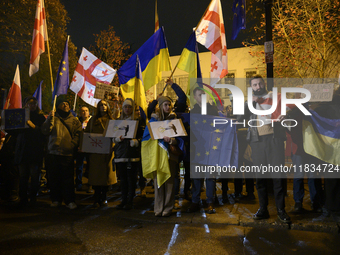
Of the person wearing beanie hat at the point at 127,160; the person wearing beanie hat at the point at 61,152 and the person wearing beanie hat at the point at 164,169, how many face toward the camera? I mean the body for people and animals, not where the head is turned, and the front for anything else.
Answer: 3

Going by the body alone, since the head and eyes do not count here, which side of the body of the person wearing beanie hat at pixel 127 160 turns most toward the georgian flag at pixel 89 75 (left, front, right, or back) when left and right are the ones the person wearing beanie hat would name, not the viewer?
back

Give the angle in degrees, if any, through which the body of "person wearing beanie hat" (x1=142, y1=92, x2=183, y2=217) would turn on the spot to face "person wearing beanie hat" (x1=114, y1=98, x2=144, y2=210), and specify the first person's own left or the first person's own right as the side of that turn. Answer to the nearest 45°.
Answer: approximately 135° to the first person's own right

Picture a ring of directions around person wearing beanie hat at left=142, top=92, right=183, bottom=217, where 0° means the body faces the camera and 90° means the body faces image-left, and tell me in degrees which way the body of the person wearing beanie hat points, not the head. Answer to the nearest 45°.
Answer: approximately 0°

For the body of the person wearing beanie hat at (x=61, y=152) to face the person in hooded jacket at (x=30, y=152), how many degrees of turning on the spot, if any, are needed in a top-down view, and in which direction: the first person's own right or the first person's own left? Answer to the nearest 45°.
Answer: approximately 135° to the first person's own right

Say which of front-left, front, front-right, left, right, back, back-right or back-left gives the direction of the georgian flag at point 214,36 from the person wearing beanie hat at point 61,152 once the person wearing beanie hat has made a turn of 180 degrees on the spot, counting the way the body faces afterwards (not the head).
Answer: right

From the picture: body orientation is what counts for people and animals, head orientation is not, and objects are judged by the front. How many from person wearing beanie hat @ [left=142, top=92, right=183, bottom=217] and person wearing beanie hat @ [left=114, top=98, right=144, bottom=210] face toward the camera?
2

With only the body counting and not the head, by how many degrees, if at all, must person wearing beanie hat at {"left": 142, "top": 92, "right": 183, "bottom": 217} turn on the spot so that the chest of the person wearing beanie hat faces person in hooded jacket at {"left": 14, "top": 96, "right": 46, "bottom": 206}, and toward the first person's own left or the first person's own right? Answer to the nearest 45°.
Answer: approximately 90° to the first person's own right

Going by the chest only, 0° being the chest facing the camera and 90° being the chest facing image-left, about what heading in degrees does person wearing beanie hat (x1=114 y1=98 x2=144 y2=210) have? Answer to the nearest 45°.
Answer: approximately 0°

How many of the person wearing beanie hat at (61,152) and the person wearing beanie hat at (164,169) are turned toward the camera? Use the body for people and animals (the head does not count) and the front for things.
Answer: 2

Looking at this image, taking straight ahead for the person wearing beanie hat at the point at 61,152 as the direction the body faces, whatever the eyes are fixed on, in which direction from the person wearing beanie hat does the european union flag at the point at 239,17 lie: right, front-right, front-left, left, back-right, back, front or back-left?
left
